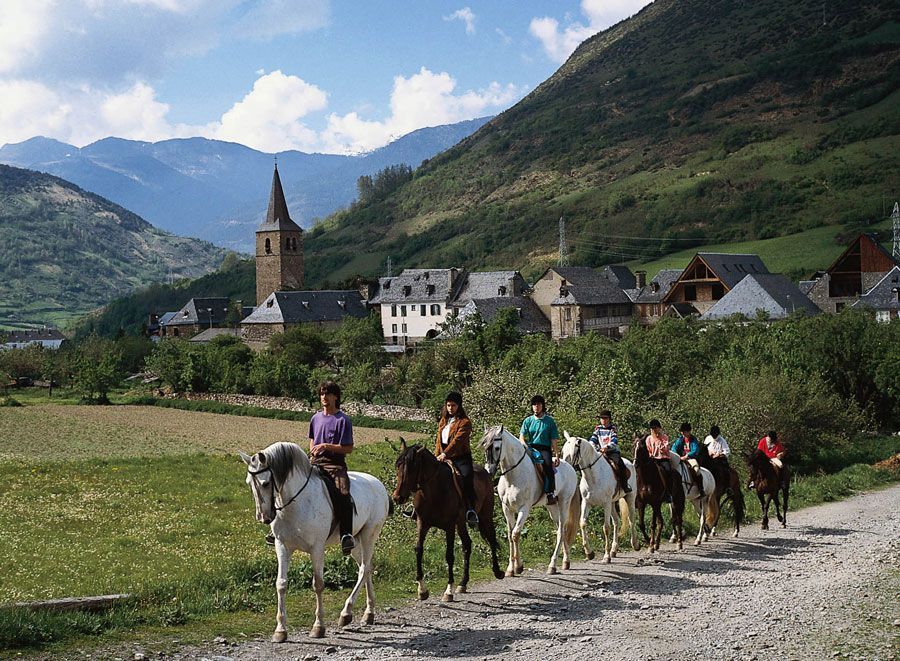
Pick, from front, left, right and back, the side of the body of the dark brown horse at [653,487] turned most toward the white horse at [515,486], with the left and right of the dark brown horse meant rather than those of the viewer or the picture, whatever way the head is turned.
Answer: front

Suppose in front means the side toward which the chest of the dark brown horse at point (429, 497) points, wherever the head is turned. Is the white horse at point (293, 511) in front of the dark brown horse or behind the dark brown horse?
in front

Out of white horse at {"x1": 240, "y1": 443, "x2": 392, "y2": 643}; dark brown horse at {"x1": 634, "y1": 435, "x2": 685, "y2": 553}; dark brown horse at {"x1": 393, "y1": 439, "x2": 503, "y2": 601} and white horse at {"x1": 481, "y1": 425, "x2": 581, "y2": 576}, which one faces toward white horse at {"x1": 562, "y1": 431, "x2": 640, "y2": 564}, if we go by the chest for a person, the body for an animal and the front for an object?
dark brown horse at {"x1": 634, "y1": 435, "x2": 685, "y2": 553}

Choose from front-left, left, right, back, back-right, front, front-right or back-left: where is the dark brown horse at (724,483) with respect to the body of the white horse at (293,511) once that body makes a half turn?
front

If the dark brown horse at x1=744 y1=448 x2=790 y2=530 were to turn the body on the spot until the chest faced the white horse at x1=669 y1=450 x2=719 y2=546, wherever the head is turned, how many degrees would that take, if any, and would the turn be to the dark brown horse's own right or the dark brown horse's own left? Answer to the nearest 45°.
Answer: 0° — it already faces it

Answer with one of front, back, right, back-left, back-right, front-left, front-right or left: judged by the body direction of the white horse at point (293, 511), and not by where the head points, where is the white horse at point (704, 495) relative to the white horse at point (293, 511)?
back

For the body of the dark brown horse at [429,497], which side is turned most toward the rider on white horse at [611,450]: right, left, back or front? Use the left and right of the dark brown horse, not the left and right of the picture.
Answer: back

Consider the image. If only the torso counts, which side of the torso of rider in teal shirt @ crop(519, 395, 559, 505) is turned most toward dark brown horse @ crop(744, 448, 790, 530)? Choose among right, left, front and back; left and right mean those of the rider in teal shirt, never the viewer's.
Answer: back

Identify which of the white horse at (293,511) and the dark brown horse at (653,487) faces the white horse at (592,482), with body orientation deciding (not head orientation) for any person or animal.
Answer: the dark brown horse

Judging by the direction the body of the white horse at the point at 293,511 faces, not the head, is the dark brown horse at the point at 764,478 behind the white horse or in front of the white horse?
behind

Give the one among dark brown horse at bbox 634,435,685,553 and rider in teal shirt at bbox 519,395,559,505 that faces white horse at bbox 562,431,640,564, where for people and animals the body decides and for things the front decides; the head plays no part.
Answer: the dark brown horse

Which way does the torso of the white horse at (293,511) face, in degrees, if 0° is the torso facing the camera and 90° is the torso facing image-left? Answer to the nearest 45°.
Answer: approximately 45°

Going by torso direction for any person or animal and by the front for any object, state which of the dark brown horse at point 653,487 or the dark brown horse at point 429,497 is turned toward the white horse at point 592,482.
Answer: the dark brown horse at point 653,487

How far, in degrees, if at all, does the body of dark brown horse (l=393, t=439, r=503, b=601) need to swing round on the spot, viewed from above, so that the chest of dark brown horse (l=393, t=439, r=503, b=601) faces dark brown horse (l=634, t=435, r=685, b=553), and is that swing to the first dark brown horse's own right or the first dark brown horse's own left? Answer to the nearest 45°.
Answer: approximately 180°

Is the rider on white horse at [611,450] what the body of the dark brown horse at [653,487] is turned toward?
yes

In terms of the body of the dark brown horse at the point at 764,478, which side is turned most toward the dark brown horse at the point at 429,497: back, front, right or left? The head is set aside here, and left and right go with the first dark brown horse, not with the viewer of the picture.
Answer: front

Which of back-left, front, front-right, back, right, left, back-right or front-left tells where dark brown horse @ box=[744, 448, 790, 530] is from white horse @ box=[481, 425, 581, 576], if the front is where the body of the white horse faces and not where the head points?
back
